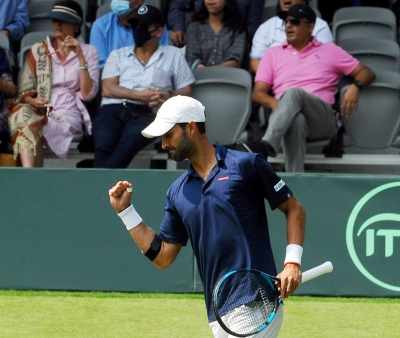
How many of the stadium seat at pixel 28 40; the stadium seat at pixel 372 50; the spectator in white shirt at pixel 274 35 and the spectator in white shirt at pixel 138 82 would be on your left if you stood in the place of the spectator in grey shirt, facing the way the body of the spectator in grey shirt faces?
2

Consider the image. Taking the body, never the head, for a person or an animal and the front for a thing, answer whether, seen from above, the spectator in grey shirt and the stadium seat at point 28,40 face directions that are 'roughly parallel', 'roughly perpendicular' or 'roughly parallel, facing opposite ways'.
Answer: roughly parallel

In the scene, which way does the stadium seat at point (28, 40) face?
toward the camera

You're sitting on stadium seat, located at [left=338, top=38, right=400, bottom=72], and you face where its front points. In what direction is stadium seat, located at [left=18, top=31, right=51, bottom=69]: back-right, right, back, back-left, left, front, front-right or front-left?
right

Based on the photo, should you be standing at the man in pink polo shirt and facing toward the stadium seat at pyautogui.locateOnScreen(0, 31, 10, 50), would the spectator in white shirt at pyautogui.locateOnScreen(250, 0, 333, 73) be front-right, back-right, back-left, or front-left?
front-right

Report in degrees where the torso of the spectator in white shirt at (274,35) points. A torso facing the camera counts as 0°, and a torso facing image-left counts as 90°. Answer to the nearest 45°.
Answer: approximately 0°

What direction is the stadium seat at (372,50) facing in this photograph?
toward the camera

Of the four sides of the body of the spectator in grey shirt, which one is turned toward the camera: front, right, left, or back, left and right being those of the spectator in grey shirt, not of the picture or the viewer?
front

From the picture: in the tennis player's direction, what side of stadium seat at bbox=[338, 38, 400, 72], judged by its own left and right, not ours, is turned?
front

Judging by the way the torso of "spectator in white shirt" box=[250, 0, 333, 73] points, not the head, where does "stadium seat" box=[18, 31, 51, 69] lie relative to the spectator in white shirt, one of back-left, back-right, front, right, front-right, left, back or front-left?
right

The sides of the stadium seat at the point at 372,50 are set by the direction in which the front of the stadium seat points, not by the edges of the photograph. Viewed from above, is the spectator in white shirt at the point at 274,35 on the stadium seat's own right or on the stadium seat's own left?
on the stadium seat's own right

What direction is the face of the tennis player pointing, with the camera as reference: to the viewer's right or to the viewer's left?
to the viewer's left

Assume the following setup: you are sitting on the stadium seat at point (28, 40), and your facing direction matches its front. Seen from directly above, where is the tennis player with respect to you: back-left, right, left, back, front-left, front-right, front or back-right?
front
